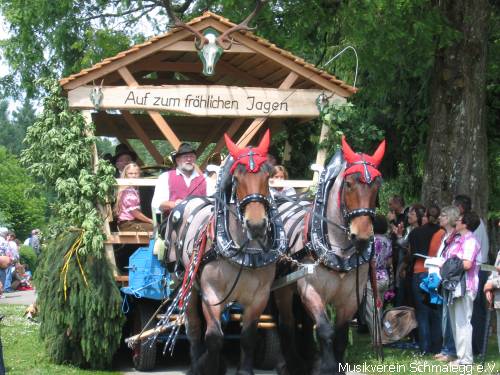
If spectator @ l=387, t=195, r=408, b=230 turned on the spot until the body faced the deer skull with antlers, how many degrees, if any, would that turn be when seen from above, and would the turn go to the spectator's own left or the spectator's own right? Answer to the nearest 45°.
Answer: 0° — they already face it

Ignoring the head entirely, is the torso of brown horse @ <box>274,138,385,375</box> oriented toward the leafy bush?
no

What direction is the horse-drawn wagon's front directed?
toward the camera

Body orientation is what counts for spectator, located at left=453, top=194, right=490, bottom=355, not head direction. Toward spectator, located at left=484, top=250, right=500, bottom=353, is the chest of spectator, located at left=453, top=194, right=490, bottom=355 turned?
no

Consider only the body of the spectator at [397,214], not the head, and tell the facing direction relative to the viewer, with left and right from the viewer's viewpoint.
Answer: facing the viewer and to the left of the viewer

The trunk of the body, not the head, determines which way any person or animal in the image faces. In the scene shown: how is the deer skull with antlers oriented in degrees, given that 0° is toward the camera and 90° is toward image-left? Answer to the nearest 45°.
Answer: approximately 0°

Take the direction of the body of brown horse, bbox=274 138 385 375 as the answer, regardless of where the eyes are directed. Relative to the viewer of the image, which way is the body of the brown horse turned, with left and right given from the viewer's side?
facing the viewer and to the right of the viewer

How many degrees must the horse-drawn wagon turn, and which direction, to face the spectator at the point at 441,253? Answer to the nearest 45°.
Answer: approximately 90° to its left

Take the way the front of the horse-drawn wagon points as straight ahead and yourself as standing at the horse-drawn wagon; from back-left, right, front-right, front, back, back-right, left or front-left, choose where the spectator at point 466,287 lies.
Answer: left

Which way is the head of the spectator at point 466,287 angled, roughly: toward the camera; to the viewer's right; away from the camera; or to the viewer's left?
to the viewer's left

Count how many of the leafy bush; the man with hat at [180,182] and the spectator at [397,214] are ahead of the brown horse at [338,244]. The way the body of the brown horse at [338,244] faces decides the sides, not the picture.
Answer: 0

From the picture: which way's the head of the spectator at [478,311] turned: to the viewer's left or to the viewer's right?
to the viewer's left
